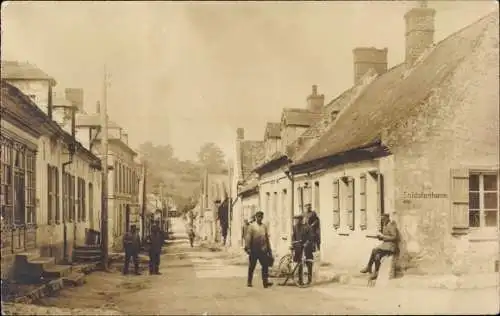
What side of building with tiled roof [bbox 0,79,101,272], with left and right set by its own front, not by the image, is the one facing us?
right

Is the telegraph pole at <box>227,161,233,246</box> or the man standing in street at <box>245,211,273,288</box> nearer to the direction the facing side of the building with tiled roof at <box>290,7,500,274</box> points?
the man standing in street

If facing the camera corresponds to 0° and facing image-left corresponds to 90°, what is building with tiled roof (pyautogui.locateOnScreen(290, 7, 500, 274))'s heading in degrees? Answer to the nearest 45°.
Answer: approximately 45°

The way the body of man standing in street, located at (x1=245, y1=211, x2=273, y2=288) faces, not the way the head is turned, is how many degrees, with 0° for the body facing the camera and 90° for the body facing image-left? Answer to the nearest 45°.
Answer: approximately 0°

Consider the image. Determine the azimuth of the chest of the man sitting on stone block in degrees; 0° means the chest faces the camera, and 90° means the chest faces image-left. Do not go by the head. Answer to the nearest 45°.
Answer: approximately 90°

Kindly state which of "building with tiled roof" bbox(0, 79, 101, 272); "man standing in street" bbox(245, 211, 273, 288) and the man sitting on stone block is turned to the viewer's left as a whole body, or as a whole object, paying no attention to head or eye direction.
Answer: the man sitting on stone block
